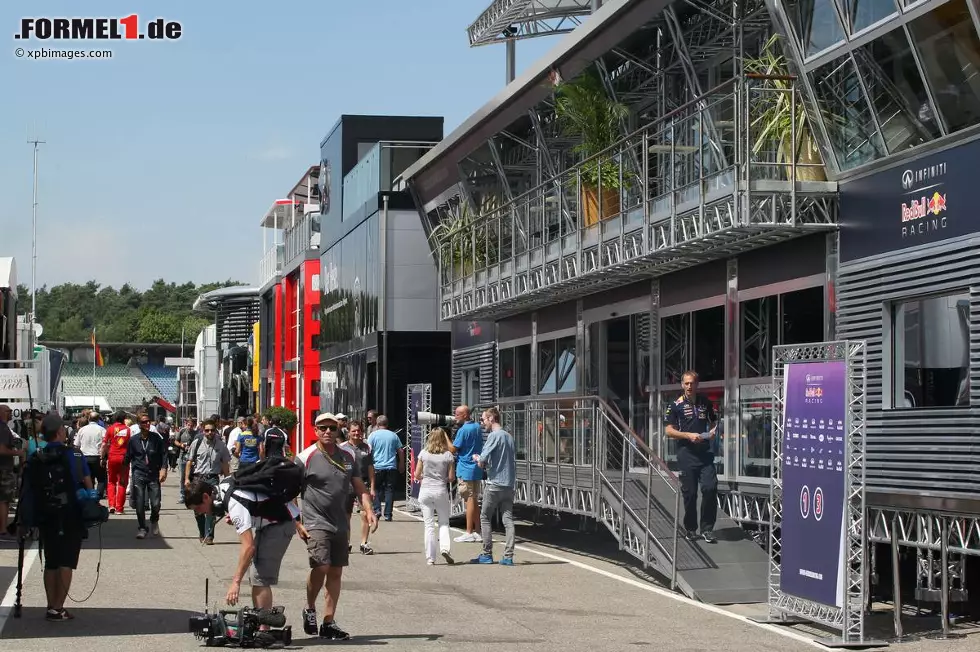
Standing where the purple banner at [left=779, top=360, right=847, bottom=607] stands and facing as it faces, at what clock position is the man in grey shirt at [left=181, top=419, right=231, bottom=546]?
The man in grey shirt is roughly at 3 o'clock from the purple banner.

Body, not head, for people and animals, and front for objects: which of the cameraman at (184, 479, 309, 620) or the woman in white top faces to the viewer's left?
the cameraman

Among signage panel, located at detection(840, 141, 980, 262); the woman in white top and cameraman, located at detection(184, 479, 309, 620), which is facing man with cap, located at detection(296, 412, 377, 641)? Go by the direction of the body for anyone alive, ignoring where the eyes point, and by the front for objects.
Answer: the signage panel

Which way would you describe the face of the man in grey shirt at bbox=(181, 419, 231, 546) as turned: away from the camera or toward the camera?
toward the camera

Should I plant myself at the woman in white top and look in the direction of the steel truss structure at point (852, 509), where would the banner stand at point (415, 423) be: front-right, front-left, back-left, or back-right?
back-left

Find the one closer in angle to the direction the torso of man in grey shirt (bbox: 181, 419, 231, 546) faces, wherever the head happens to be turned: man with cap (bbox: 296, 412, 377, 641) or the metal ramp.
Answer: the man with cap

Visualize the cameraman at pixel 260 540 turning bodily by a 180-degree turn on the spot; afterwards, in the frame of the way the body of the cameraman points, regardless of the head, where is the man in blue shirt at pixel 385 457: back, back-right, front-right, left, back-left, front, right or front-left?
left

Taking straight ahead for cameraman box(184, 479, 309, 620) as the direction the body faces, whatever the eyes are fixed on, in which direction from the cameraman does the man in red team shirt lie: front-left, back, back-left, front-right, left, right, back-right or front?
right

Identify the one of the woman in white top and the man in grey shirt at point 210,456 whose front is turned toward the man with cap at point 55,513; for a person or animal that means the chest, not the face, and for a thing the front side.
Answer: the man in grey shirt

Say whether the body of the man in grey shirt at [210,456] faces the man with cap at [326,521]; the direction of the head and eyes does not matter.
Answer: yes

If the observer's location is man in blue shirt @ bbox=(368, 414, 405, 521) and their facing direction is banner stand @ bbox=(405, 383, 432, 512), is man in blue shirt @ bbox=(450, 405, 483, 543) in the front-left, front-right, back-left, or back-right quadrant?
back-right

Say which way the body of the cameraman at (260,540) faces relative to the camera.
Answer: to the viewer's left

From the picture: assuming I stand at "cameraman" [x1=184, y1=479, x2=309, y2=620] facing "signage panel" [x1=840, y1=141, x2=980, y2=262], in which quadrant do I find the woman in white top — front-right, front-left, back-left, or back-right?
front-left

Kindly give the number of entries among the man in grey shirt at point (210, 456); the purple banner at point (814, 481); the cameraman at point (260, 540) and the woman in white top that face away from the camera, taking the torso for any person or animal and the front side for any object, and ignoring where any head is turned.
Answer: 1

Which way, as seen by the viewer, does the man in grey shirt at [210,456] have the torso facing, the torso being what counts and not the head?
toward the camera

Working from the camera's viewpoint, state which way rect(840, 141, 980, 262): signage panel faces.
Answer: facing the viewer and to the left of the viewer

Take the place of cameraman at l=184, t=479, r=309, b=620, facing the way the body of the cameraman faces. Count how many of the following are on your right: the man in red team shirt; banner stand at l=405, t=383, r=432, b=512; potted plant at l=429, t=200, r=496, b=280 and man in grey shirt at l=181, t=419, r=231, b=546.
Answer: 4

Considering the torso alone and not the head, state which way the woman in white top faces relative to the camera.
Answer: away from the camera

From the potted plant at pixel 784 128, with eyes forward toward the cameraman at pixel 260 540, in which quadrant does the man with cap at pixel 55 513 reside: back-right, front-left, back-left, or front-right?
front-right
